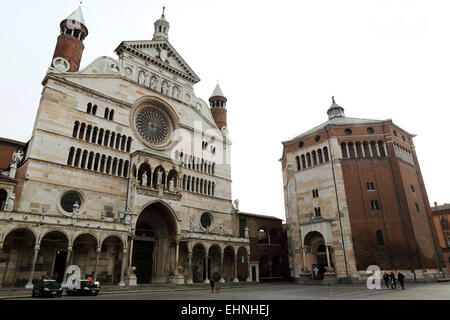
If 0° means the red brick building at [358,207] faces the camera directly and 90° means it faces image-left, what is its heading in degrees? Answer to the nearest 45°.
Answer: approximately 45°

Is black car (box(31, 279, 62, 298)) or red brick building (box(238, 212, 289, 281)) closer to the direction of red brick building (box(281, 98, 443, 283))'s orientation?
the black car

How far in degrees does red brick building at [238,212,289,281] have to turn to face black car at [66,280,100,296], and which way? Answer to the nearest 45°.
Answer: approximately 45° to its right
